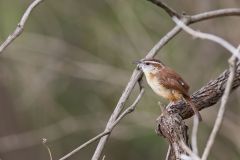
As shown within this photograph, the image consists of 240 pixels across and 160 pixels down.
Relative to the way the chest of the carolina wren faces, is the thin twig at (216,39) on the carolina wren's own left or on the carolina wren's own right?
on the carolina wren's own left

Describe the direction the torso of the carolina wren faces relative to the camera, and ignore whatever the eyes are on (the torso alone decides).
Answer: to the viewer's left
